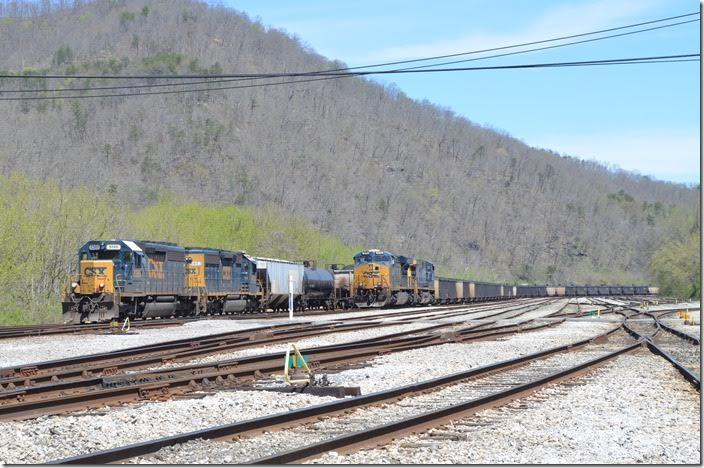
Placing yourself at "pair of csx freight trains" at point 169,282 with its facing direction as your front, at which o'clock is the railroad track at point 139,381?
The railroad track is roughly at 10 o'clock from the pair of csx freight trains.

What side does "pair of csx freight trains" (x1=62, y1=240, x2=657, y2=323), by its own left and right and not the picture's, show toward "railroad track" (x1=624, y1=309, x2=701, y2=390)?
left

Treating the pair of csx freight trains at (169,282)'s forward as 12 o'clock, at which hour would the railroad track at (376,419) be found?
The railroad track is roughly at 10 o'clock from the pair of csx freight trains.

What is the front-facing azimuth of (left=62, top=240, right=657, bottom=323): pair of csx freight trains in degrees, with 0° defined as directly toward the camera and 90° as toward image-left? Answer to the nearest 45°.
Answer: approximately 45°

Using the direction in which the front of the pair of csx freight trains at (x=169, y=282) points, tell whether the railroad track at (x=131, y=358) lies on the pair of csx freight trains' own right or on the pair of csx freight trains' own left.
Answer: on the pair of csx freight trains' own left

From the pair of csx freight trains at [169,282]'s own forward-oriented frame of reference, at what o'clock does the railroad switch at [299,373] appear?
The railroad switch is roughly at 10 o'clock from the pair of csx freight trains.
